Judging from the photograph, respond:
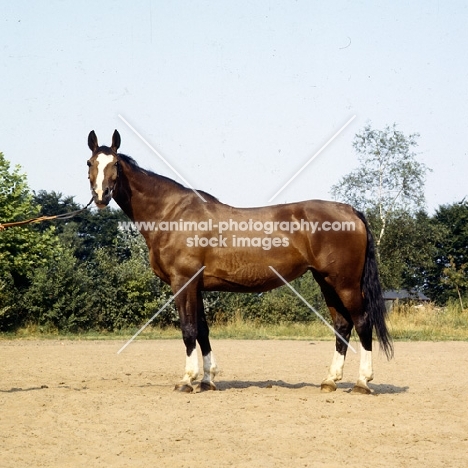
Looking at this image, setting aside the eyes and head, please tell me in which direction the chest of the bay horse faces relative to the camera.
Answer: to the viewer's left

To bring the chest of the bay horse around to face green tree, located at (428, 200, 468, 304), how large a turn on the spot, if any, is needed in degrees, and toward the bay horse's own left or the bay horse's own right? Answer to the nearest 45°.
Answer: approximately 90° to the bay horse's own right

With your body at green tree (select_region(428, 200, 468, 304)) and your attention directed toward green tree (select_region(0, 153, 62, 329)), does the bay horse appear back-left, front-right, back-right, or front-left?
front-left

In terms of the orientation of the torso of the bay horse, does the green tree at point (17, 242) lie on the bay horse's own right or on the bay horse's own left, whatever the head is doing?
on the bay horse's own right
